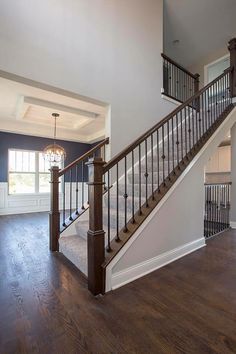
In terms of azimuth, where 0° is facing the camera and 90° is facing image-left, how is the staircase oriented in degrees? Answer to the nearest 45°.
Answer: approximately 45°

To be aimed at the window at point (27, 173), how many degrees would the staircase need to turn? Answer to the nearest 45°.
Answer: approximately 90° to its right
